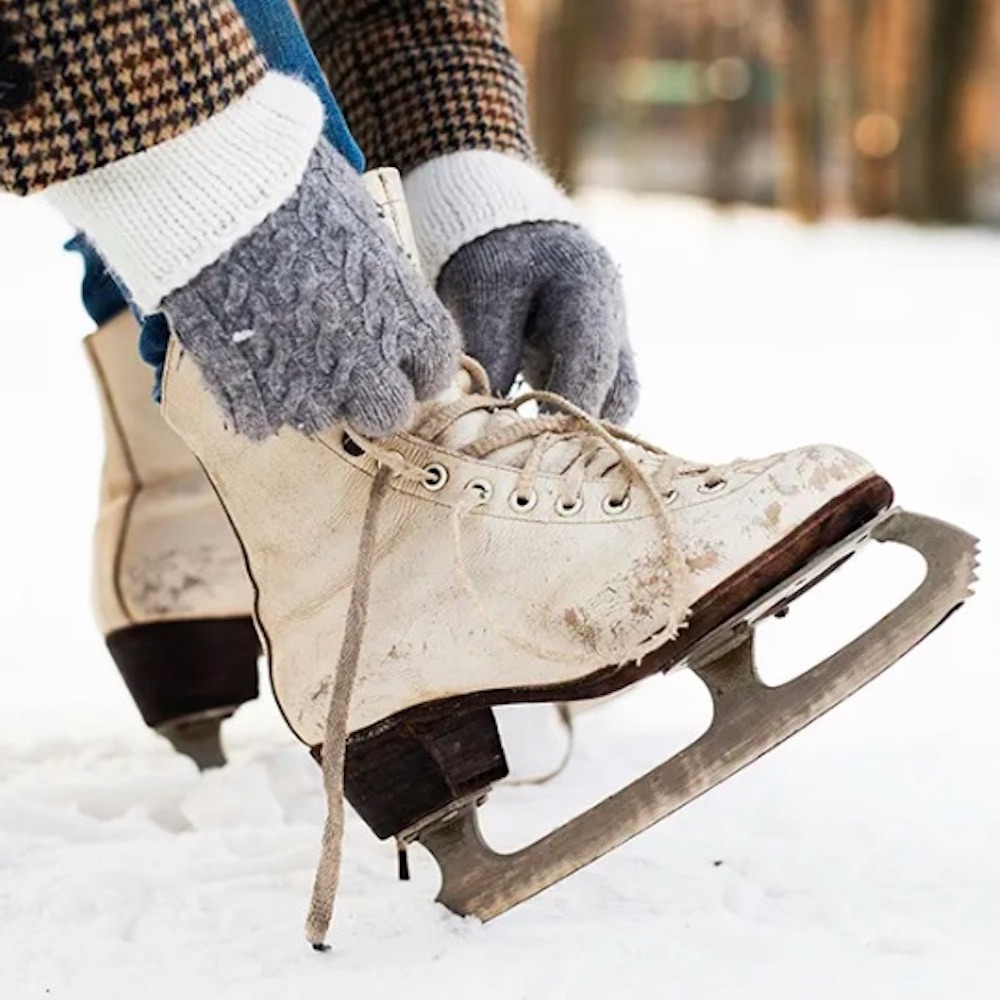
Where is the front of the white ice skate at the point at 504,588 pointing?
to the viewer's right

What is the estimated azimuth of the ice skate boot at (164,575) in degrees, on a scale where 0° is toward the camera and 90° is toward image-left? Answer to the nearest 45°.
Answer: approximately 225°

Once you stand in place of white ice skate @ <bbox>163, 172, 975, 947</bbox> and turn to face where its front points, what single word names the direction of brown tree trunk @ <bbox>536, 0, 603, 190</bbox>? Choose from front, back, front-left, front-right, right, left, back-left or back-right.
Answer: left

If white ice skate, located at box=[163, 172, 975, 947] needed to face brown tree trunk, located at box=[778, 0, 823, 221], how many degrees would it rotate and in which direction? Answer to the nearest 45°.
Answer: approximately 90° to its left
